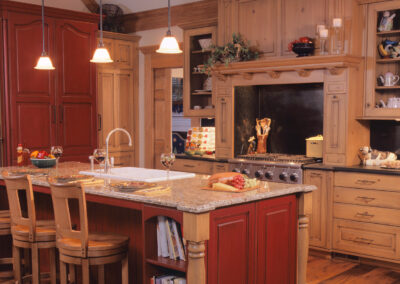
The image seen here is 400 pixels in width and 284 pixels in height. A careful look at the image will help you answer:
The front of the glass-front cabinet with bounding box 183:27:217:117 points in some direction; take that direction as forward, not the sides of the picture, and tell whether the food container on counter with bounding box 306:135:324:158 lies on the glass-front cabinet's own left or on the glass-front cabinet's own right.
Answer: on the glass-front cabinet's own left

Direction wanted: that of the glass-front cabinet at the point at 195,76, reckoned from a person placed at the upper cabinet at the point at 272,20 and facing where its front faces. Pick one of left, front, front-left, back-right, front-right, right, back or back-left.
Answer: back-right

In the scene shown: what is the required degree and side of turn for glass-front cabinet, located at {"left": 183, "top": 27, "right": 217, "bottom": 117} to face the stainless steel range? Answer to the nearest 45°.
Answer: approximately 45° to its left

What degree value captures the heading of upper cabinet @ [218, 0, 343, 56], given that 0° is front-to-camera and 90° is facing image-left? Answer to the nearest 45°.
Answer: approximately 0°

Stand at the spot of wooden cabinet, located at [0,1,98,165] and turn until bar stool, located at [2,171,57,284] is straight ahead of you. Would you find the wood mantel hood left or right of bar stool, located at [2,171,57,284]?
left

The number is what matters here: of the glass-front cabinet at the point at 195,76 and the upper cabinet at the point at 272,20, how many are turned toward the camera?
2

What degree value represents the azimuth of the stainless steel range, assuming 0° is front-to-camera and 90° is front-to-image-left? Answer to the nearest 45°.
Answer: approximately 45°

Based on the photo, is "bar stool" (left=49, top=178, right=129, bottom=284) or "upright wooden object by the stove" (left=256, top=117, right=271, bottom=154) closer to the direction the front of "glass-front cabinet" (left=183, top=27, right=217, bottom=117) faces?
the bar stool

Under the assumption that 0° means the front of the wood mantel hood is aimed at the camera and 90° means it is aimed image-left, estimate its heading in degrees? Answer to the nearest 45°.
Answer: approximately 45°

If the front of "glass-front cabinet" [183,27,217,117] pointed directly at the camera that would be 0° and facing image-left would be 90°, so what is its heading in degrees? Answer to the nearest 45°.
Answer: approximately 0°
